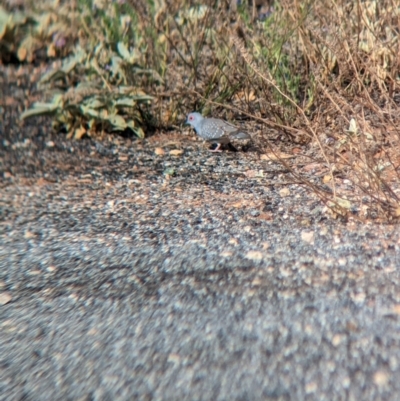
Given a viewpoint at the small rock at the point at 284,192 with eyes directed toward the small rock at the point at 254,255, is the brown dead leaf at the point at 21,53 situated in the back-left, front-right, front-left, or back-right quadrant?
back-right

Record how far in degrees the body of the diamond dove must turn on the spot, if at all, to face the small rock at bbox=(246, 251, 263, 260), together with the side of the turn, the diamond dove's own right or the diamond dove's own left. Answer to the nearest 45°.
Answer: approximately 90° to the diamond dove's own left

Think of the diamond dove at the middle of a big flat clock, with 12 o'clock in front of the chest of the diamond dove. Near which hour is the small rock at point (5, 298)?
The small rock is roughly at 10 o'clock from the diamond dove.

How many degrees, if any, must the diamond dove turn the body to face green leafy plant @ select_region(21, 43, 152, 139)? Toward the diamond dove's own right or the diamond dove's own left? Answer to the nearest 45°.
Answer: approximately 45° to the diamond dove's own right

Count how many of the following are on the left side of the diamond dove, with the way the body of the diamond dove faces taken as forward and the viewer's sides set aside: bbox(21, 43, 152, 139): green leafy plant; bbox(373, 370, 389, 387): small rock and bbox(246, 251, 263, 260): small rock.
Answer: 2

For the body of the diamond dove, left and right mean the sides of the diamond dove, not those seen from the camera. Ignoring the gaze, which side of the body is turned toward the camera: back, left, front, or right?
left

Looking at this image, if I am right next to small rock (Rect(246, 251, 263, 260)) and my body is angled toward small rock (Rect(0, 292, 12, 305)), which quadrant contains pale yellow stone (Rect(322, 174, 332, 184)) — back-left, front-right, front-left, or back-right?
back-right

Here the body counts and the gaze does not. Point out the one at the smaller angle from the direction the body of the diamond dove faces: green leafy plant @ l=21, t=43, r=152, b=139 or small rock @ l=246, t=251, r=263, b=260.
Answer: the green leafy plant
